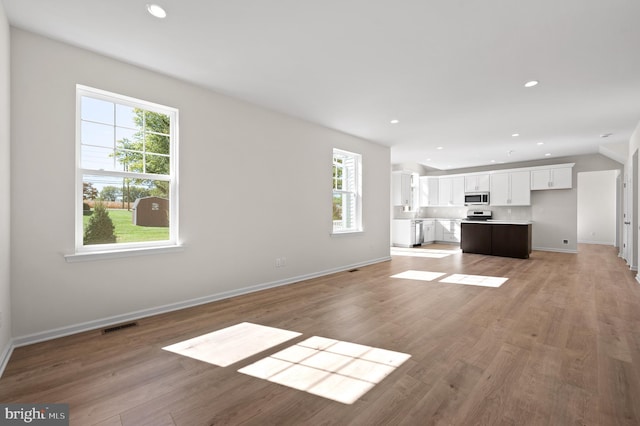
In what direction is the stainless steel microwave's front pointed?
toward the camera

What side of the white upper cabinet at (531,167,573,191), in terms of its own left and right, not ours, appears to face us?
front

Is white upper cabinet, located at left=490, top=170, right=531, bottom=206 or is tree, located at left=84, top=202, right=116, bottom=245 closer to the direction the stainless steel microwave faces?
the tree

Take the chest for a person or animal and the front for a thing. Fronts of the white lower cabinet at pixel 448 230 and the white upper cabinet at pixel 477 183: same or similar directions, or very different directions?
same or similar directions

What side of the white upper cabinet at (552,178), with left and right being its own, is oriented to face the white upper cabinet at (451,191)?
right

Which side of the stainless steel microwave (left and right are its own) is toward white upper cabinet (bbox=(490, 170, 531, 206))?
left

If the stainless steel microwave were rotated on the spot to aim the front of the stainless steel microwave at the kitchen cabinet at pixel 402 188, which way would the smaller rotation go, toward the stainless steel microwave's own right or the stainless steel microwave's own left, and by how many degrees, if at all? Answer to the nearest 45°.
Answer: approximately 45° to the stainless steel microwave's own right

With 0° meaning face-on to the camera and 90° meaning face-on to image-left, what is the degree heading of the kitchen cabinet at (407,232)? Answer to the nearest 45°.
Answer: approximately 315°

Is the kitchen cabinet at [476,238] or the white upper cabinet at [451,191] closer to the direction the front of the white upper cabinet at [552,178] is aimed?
the kitchen cabinet

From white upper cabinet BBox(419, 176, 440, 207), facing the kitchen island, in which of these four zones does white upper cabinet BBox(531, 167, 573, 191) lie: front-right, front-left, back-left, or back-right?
front-left

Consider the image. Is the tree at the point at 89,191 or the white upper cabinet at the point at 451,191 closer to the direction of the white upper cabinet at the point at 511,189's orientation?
the tree

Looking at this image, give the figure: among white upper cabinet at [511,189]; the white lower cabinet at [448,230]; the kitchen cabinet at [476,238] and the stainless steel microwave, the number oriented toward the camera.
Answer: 4

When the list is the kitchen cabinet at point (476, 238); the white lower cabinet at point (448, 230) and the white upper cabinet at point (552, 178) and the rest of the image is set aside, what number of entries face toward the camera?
3

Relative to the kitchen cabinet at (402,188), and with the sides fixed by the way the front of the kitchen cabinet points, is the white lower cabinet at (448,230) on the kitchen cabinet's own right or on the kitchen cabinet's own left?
on the kitchen cabinet's own left

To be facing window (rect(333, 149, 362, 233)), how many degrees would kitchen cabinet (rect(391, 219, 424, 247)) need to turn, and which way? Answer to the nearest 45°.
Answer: approximately 45° to its right

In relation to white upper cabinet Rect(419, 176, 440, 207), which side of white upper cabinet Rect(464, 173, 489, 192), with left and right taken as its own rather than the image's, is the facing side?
right
